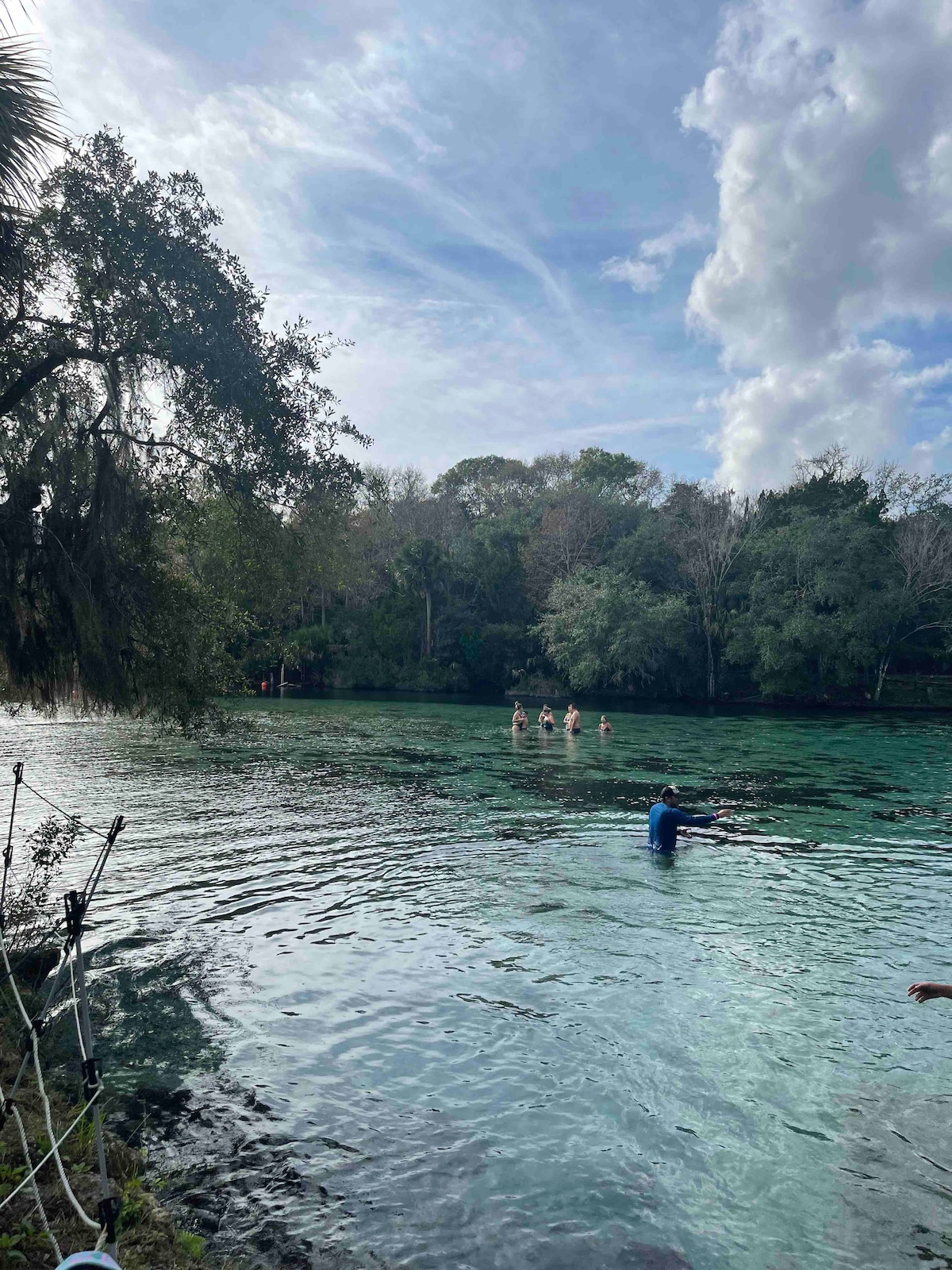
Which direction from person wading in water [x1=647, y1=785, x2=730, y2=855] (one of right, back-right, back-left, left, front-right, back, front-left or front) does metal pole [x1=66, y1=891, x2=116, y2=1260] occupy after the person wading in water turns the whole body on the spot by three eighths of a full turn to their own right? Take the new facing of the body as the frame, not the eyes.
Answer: front

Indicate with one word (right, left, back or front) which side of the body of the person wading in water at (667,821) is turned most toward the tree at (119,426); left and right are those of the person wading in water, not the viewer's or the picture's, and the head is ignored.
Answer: back

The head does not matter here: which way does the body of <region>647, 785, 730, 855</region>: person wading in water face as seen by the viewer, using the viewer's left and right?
facing away from the viewer and to the right of the viewer
